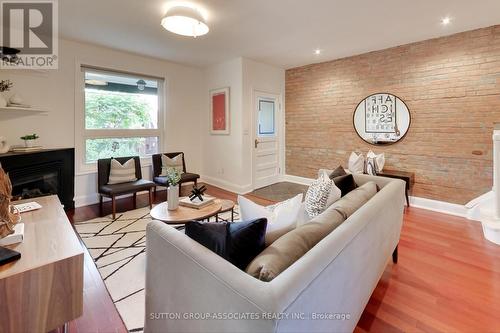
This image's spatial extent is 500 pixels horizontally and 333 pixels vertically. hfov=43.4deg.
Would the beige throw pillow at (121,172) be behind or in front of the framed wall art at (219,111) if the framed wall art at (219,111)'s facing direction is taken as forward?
in front

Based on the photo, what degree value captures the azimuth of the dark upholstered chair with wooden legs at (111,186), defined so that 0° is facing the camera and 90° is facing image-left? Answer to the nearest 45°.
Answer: approximately 315°

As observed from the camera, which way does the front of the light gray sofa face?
facing away from the viewer and to the left of the viewer

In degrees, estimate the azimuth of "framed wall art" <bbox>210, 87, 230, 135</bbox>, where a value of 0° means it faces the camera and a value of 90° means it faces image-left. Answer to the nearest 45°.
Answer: approximately 45°

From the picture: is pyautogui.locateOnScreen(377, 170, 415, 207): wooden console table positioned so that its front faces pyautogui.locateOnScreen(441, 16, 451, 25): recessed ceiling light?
no

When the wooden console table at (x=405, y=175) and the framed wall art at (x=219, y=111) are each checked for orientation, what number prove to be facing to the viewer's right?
0

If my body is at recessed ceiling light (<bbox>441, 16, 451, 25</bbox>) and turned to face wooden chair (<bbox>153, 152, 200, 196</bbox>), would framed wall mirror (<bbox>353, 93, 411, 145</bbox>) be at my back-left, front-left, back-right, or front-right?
front-right

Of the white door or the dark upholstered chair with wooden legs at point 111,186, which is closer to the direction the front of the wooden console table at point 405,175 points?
the dark upholstered chair with wooden legs

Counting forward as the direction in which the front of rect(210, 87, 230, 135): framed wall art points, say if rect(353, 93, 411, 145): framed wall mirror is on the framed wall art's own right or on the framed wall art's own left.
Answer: on the framed wall art's own left

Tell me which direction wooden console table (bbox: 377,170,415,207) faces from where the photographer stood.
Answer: facing the viewer and to the left of the viewer
